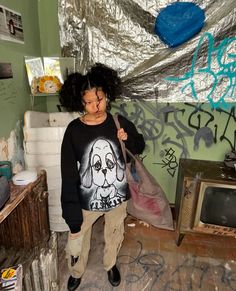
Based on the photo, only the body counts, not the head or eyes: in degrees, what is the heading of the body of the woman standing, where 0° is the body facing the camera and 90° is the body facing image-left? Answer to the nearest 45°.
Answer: approximately 0°

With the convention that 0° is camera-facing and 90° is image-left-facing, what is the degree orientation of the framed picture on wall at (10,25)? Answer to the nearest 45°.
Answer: approximately 315°

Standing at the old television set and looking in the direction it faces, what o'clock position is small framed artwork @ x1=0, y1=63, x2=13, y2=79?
The small framed artwork is roughly at 2 o'clock from the old television set.

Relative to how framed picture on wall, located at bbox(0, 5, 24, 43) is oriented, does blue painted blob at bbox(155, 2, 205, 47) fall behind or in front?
in front

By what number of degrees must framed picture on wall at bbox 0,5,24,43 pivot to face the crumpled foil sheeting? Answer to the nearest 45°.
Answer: approximately 45° to its left

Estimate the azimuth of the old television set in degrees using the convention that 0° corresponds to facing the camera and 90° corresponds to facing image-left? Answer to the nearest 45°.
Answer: approximately 0°

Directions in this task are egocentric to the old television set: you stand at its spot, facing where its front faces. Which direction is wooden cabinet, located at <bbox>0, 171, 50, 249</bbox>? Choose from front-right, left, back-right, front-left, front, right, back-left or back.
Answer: front-right

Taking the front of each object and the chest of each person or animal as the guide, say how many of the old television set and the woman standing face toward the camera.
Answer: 2

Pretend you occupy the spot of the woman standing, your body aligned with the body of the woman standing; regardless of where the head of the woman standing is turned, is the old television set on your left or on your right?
on your left
